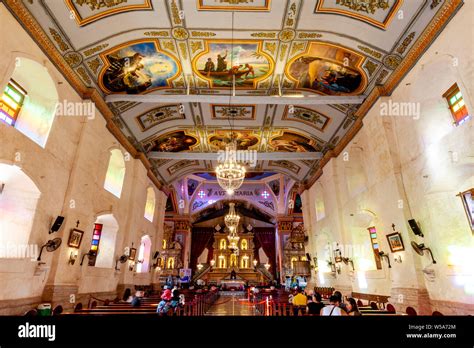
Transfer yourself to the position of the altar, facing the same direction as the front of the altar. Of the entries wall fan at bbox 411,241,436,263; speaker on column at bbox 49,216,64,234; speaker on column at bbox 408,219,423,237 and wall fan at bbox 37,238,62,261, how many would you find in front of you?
4

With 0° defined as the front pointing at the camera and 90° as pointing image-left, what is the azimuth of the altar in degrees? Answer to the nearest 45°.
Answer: approximately 0°

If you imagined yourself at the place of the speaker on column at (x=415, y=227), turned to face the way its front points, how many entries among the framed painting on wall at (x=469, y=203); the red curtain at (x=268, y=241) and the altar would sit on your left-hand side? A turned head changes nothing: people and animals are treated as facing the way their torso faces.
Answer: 1

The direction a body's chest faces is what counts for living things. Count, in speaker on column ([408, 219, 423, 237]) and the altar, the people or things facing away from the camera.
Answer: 0

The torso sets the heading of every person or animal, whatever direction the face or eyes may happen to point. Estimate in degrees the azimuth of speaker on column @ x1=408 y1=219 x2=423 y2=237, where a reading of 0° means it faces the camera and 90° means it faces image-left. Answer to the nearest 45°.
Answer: approximately 45°

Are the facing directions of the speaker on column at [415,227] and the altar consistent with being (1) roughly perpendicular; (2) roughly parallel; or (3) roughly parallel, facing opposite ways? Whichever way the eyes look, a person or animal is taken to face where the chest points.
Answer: roughly perpendicular

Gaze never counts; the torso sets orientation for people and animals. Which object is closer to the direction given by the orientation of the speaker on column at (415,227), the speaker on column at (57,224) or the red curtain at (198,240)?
the speaker on column

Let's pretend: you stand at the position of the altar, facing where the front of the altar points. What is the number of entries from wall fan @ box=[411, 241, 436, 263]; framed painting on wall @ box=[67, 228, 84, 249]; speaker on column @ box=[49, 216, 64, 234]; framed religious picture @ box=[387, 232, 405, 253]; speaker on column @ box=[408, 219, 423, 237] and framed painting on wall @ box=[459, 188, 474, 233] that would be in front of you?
6

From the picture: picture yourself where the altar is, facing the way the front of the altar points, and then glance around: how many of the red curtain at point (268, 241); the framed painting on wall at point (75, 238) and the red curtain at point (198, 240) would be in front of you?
1

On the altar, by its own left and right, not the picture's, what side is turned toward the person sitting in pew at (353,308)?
front

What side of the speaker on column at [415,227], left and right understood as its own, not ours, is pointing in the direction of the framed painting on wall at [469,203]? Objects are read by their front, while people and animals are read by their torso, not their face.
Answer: left

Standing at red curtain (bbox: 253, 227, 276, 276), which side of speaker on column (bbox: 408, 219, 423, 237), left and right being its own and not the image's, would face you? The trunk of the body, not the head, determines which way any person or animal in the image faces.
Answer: right

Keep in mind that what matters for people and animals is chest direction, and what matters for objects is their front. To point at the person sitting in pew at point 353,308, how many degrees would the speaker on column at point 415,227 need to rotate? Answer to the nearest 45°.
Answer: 0° — it already faces them

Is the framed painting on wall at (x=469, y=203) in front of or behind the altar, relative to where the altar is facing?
in front

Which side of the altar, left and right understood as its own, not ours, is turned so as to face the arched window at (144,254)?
front
